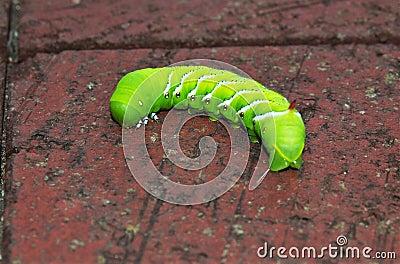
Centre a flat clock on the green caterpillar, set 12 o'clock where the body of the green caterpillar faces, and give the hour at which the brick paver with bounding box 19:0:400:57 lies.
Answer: The brick paver is roughly at 3 o'clock from the green caterpillar.

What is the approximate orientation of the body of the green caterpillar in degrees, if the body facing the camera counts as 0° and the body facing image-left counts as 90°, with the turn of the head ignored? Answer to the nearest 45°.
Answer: approximately 90°
